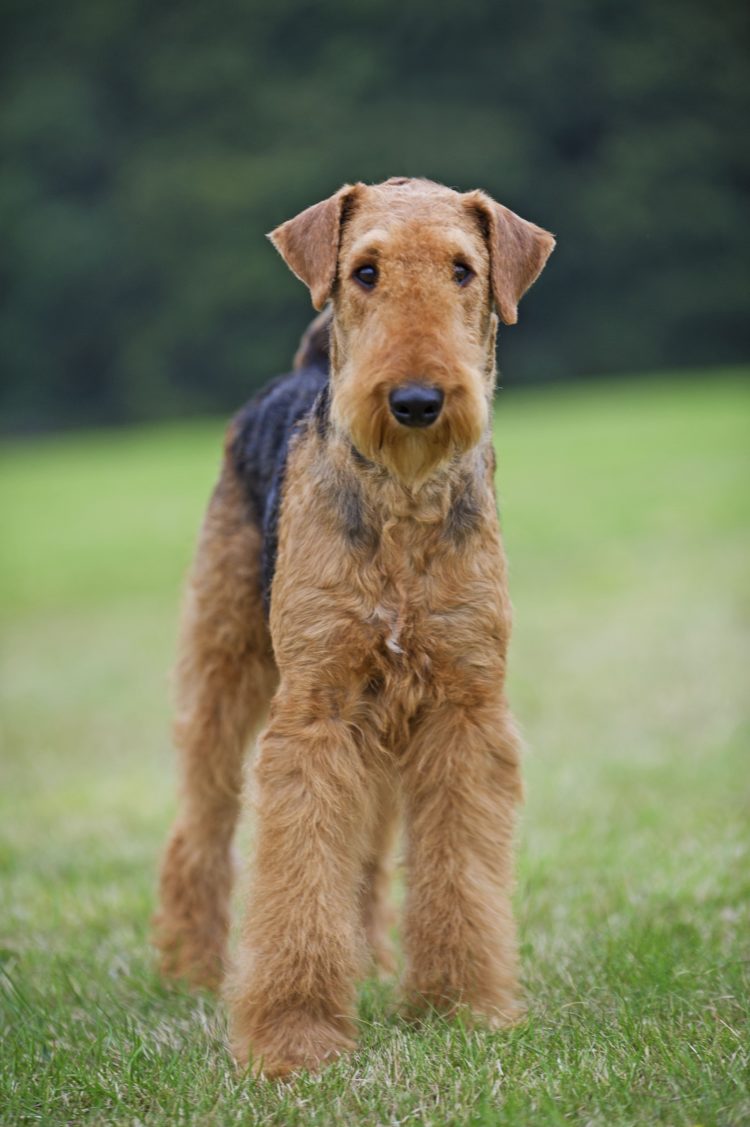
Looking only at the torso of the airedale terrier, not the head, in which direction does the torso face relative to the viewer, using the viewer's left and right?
facing the viewer
